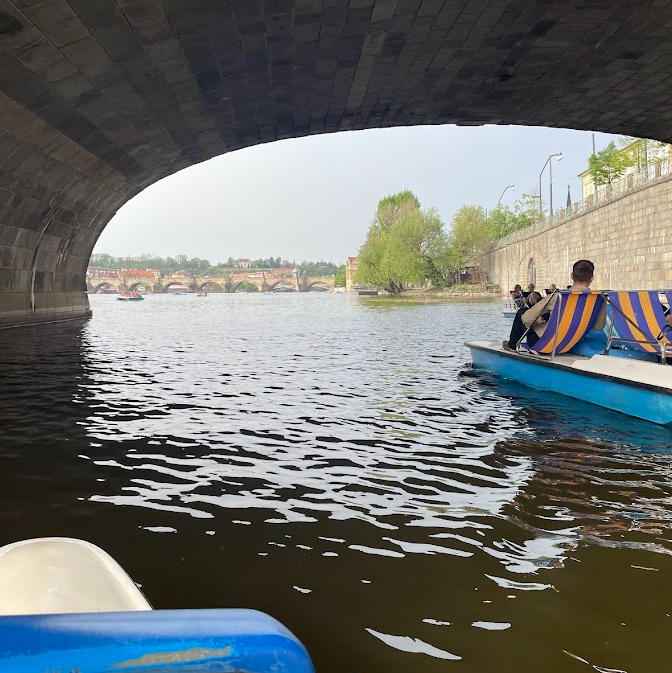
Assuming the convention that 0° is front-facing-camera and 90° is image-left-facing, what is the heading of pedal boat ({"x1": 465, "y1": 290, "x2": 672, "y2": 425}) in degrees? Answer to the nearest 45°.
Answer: approximately 135°

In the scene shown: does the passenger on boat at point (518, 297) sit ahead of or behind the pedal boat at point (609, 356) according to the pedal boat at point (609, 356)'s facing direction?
ahead
